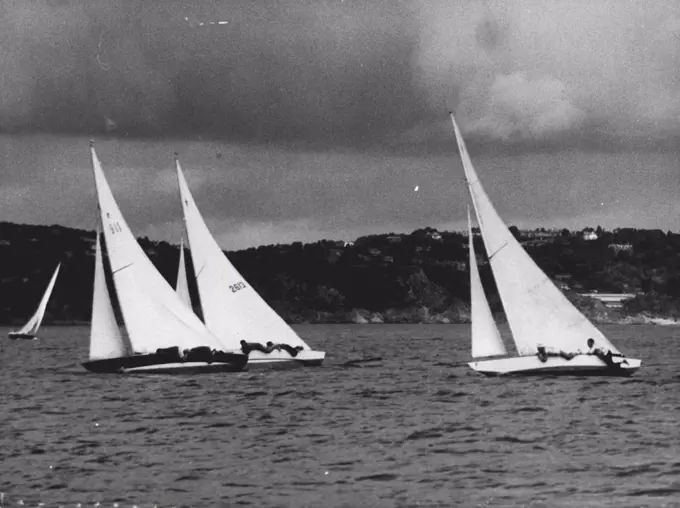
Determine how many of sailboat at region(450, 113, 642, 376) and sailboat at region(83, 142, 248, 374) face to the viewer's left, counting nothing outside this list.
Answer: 2

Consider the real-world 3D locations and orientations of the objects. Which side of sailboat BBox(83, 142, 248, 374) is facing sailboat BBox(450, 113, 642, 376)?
back

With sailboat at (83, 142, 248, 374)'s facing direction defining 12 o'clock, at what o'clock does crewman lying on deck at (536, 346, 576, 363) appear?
The crewman lying on deck is roughly at 7 o'clock from the sailboat.

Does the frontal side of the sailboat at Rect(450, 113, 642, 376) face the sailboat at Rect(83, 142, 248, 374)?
yes

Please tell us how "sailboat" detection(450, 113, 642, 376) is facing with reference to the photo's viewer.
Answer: facing to the left of the viewer

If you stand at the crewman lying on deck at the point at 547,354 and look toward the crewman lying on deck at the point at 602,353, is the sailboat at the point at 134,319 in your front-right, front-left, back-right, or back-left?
back-left

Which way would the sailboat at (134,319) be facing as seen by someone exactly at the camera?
facing to the left of the viewer

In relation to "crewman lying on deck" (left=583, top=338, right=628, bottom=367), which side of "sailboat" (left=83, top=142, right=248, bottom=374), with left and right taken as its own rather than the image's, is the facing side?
back
